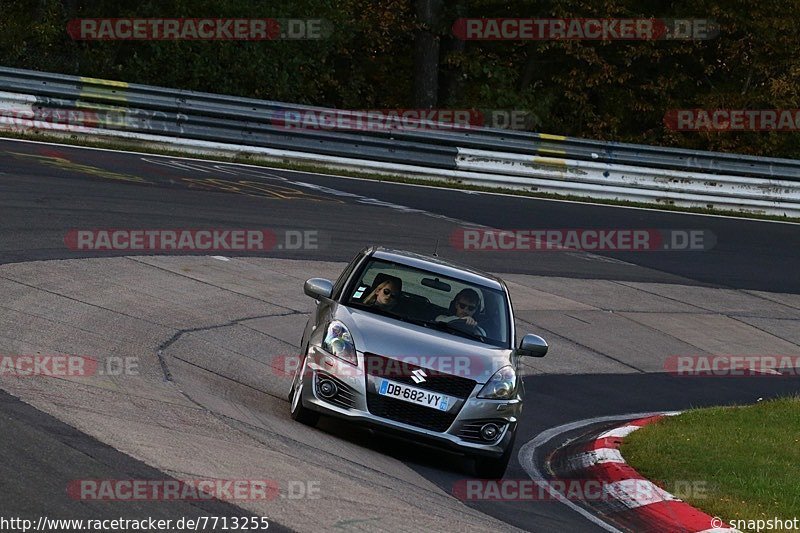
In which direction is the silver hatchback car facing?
toward the camera

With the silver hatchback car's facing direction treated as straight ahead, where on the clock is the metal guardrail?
The metal guardrail is roughly at 6 o'clock from the silver hatchback car.
